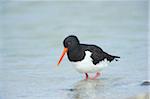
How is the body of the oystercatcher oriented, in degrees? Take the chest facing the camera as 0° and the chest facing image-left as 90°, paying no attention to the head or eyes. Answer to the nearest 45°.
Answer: approximately 90°
